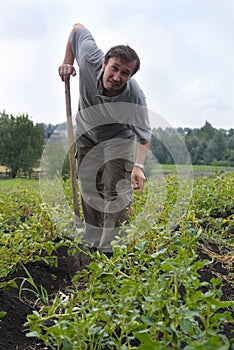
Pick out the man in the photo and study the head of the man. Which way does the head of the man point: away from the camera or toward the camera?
toward the camera

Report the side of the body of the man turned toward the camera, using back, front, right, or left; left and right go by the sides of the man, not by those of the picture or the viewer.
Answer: front

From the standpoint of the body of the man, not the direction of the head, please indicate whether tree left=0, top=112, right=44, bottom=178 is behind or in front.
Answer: behind
